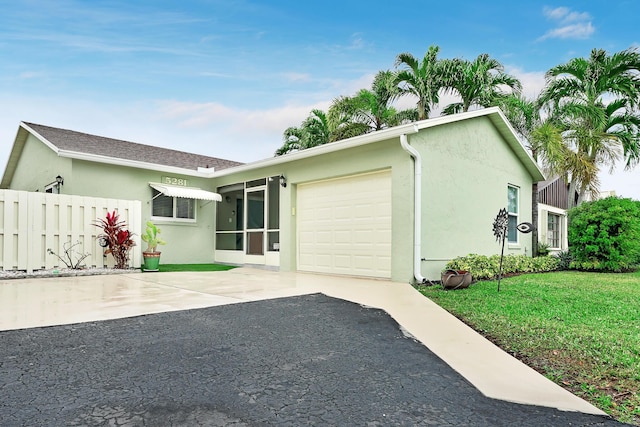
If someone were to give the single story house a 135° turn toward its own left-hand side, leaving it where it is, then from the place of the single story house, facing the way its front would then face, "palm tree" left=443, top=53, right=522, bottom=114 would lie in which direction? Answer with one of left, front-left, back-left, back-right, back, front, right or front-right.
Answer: front-left

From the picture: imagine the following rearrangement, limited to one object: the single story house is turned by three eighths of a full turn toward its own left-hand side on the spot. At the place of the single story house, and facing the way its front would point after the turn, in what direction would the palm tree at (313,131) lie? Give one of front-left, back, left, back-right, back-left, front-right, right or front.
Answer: left

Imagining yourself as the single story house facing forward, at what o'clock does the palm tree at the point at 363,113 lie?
The palm tree is roughly at 5 o'clock from the single story house.

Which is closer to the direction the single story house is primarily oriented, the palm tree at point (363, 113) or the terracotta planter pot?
the terracotta planter pot

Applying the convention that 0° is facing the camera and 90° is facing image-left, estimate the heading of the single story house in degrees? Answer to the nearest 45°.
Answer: approximately 45°

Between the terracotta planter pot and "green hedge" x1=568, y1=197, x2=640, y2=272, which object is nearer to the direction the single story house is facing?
the terracotta planter pot

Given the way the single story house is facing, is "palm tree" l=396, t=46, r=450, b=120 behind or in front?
behind

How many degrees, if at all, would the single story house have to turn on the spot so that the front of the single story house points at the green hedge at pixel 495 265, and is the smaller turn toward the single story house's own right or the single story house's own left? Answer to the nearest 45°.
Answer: approximately 90° to the single story house's own left
